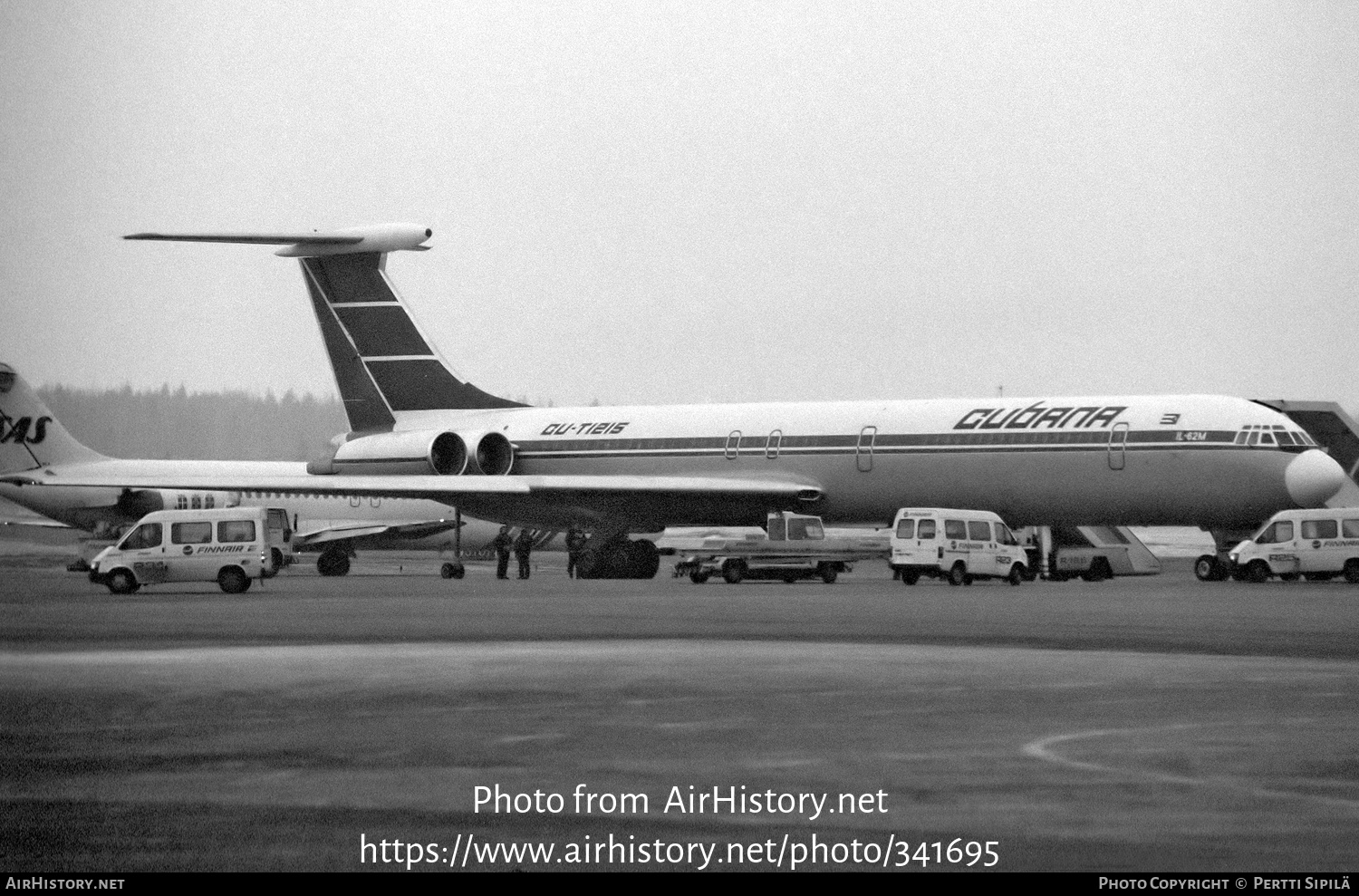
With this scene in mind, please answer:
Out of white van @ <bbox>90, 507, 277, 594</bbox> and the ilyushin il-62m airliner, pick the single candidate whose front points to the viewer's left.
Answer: the white van

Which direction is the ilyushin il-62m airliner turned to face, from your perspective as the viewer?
facing the viewer and to the right of the viewer

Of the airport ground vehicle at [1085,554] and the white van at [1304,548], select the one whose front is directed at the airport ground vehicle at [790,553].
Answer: the white van

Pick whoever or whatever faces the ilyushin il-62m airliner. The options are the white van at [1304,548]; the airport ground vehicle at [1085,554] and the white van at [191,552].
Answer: the white van at [1304,548]

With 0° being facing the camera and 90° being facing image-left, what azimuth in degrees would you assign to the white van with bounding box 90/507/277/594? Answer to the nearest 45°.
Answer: approximately 90°

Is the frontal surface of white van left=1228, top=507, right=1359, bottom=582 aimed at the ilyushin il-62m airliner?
yes

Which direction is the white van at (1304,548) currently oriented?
to the viewer's left

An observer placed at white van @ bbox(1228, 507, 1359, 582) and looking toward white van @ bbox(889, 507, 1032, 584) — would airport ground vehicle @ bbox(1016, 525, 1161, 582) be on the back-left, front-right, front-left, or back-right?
front-right

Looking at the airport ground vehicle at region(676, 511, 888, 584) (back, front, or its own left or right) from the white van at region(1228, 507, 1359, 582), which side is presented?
front

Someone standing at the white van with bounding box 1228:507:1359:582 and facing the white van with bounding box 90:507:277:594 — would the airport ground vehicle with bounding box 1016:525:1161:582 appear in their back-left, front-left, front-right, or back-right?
front-right

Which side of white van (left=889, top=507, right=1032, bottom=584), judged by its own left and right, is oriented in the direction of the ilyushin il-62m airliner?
left

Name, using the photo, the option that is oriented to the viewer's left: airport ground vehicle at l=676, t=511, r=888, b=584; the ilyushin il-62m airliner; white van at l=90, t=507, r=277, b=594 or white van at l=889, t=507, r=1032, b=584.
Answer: white van at l=90, t=507, r=277, b=594

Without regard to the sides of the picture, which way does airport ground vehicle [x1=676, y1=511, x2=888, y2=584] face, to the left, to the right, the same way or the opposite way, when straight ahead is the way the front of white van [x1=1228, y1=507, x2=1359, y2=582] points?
the opposite way

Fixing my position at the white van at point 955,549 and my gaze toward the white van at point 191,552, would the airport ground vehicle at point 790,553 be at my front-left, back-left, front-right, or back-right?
front-right
